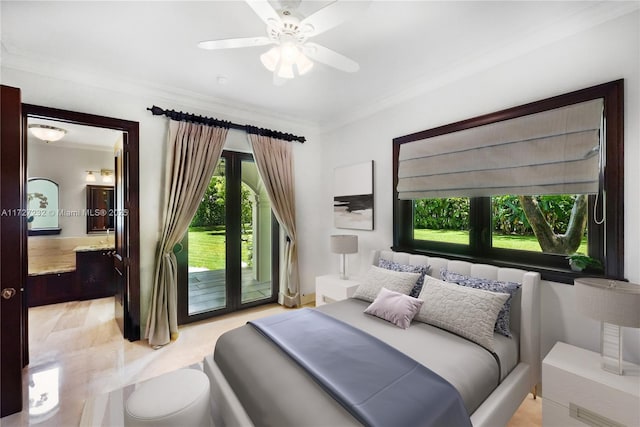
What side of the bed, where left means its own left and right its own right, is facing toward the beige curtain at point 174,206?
right

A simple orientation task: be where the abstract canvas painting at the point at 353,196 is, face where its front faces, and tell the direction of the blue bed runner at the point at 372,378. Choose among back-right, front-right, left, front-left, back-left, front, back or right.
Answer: front-left

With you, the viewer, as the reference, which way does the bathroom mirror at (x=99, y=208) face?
facing the viewer

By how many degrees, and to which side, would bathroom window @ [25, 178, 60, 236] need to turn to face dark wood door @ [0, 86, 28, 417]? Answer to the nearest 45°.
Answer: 0° — it already faces it

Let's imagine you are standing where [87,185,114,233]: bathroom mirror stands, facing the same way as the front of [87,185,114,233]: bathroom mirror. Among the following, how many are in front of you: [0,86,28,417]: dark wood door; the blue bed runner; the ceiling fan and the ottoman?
4

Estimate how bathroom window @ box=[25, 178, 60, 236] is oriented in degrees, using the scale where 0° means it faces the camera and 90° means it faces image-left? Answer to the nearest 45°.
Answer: approximately 0°

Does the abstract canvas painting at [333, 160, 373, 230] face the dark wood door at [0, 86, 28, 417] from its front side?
yes

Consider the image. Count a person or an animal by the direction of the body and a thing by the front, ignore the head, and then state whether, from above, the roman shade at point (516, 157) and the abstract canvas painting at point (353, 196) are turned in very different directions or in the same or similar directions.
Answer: same or similar directions

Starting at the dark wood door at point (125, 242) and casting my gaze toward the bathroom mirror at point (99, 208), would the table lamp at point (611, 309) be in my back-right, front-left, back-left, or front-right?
back-right

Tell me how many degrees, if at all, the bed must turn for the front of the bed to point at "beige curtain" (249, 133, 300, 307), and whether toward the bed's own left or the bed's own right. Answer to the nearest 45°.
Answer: approximately 90° to the bed's own right

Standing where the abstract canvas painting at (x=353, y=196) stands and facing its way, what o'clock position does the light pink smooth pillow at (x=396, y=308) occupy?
The light pink smooth pillow is roughly at 10 o'clock from the abstract canvas painting.

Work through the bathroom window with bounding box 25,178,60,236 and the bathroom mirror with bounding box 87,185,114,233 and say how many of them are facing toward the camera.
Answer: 2

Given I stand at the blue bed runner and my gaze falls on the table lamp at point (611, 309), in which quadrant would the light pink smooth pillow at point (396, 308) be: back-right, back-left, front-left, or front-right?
front-left

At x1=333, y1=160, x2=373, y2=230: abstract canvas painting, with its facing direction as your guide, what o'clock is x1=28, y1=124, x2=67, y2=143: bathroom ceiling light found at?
The bathroom ceiling light is roughly at 1 o'clock from the abstract canvas painting.

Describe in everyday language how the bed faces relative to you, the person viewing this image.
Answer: facing the viewer and to the left of the viewer

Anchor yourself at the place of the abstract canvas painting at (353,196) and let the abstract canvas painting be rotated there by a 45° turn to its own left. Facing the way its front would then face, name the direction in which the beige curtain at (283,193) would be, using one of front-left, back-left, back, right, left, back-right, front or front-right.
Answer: right

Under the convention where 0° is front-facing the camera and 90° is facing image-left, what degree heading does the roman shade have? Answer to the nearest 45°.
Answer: approximately 45°

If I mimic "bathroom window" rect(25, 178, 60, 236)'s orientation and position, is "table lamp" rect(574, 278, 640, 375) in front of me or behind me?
in front
